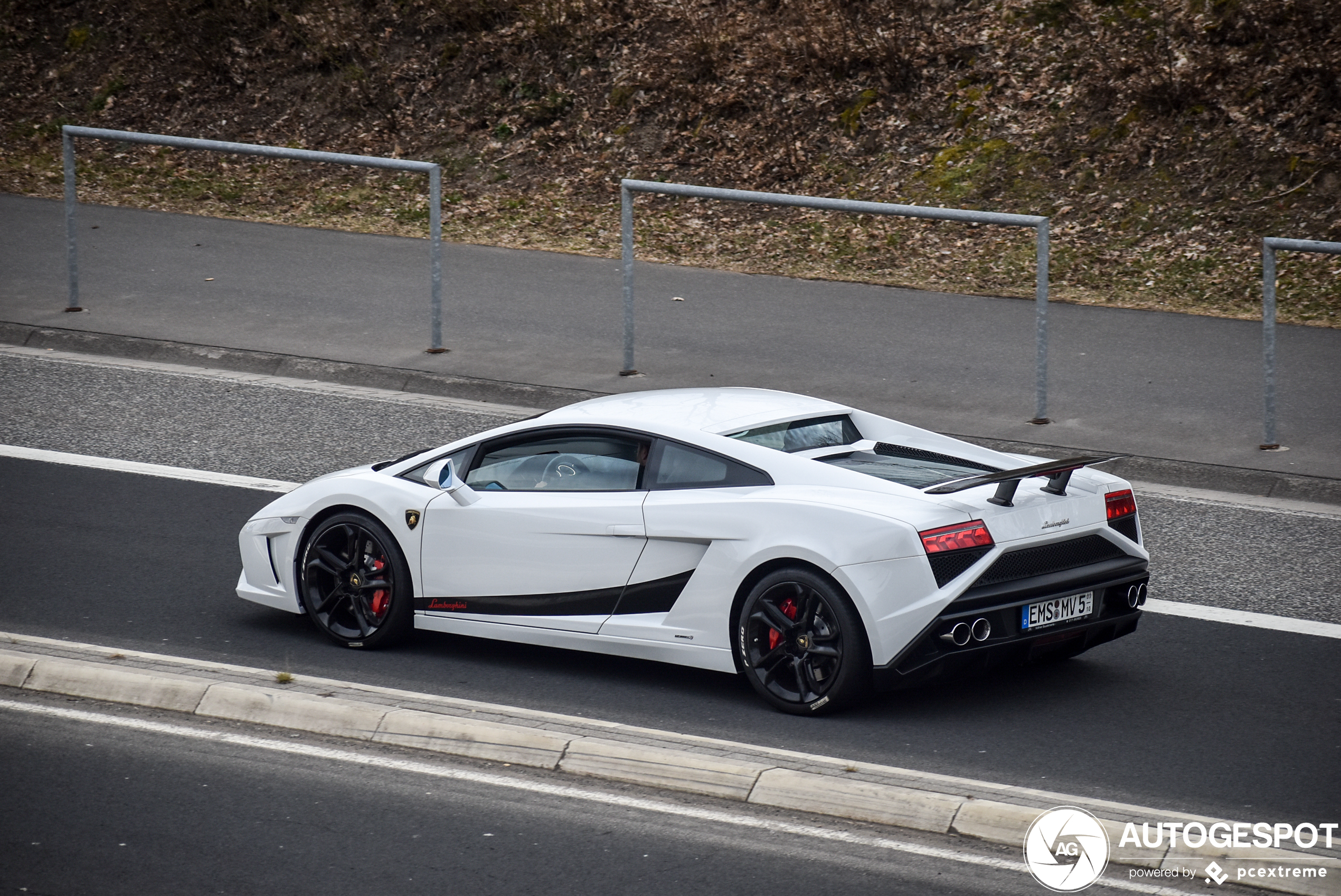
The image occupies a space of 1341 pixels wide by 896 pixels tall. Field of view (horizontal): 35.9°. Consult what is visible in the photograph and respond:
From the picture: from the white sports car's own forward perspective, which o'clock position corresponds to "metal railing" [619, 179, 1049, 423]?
The metal railing is roughly at 2 o'clock from the white sports car.

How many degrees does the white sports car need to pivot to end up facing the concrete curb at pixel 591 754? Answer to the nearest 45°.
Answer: approximately 90° to its left

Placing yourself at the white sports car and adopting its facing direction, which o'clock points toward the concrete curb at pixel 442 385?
The concrete curb is roughly at 1 o'clock from the white sports car.

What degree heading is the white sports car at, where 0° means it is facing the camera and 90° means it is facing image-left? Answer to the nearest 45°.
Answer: approximately 135°
